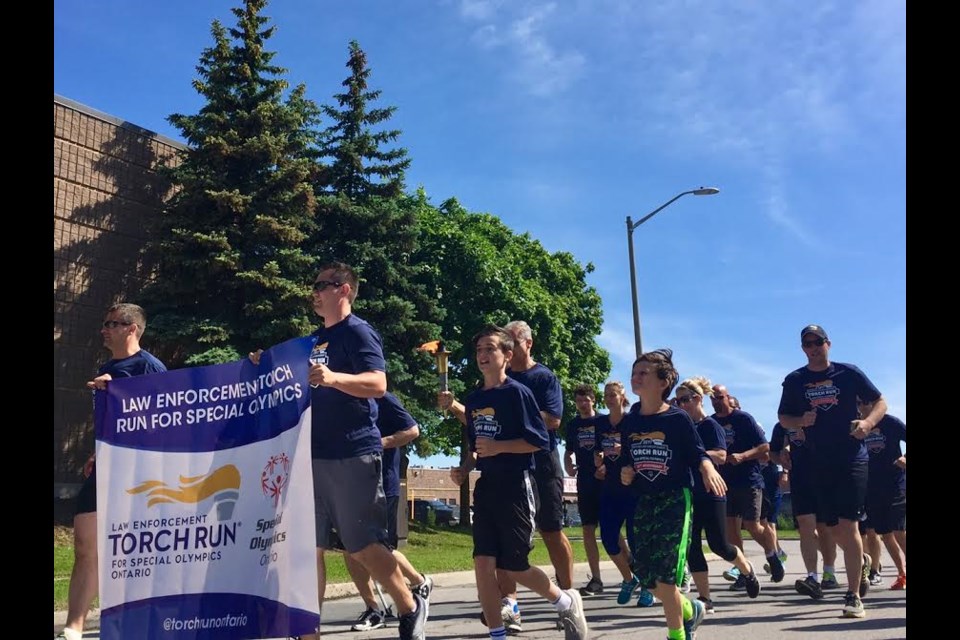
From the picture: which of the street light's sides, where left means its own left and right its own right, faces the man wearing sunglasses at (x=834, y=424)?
right

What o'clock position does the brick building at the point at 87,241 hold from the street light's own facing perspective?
The brick building is roughly at 6 o'clock from the street light.

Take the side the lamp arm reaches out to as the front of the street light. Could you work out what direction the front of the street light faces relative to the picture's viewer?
facing to the right of the viewer

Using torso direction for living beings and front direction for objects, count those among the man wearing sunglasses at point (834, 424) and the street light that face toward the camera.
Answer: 1

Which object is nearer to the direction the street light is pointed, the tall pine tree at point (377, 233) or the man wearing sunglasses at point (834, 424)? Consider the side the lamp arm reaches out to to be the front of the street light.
the man wearing sunglasses

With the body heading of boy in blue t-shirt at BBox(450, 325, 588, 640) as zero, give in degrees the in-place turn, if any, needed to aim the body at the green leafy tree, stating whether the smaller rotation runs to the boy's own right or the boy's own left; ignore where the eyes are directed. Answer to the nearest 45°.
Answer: approximately 135° to the boy's own right

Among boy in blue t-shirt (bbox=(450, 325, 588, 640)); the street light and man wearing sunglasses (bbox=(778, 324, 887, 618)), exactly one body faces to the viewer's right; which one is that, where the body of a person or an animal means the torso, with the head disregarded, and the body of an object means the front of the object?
the street light

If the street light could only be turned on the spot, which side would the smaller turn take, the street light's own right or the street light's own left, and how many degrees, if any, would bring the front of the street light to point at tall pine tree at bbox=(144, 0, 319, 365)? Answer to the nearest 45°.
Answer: approximately 180°

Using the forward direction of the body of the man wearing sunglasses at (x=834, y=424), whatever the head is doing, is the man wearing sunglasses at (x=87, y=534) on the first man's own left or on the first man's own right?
on the first man's own right

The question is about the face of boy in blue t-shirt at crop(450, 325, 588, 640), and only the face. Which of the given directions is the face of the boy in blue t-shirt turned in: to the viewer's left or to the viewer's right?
to the viewer's left
